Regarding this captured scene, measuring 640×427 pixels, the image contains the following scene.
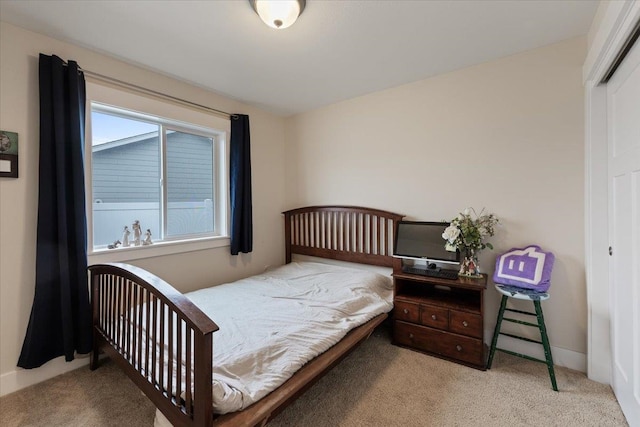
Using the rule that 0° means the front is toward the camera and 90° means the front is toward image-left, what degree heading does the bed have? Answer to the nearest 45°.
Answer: approximately 45°

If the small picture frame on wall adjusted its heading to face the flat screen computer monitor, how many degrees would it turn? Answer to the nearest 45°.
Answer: approximately 45° to its left

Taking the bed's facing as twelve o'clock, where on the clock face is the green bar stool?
The green bar stool is roughly at 8 o'clock from the bed.

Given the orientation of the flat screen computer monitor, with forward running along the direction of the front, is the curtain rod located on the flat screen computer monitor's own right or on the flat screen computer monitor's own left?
on the flat screen computer monitor's own right

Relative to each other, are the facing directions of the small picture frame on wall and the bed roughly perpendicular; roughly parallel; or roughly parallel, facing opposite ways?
roughly perpendicular

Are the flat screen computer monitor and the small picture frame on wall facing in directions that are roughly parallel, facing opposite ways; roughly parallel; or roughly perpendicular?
roughly perpendicular

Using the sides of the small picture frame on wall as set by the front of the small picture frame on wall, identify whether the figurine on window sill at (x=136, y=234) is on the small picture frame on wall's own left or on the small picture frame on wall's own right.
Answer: on the small picture frame on wall's own left

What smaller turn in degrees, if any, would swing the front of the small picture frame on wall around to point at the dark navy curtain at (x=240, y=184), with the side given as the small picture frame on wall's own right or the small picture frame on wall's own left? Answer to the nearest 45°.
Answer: approximately 90° to the small picture frame on wall's own left

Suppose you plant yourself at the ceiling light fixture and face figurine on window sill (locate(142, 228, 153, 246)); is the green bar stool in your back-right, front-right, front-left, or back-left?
back-right
